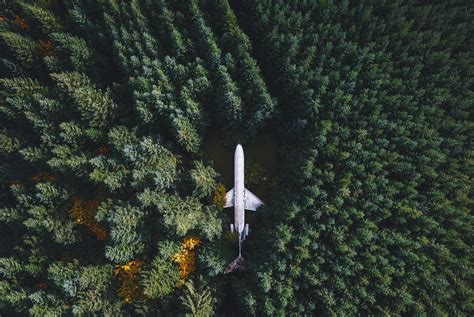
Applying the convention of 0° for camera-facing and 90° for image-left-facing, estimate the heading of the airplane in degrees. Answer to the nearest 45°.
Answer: approximately 180°
